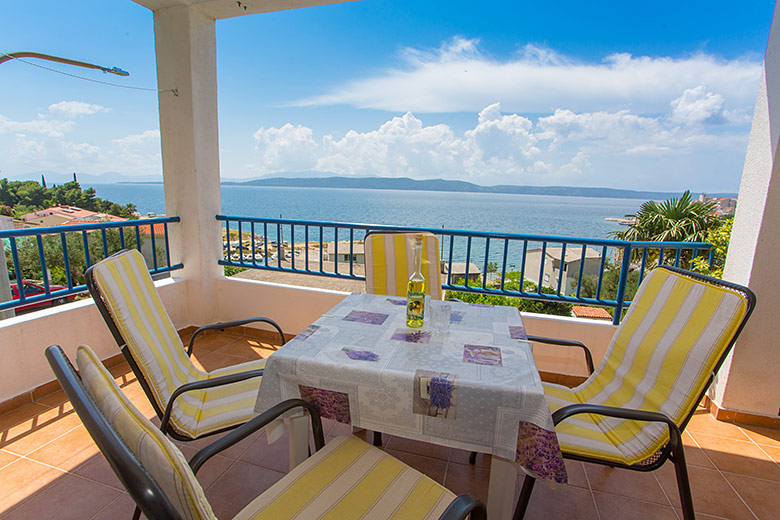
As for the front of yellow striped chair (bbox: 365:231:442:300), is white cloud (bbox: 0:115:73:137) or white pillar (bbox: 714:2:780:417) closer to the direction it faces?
the white pillar

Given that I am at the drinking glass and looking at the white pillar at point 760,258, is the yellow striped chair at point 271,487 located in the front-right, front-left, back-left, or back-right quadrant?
back-right

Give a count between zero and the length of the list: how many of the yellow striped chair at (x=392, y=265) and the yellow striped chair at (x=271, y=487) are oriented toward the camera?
1

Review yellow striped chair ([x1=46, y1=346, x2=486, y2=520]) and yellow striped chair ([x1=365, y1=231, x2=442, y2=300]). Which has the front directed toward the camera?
yellow striped chair ([x1=365, y1=231, x2=442, y2=300])

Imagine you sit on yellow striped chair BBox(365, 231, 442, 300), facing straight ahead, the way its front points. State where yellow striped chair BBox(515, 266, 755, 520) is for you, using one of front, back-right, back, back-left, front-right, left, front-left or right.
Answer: front-left

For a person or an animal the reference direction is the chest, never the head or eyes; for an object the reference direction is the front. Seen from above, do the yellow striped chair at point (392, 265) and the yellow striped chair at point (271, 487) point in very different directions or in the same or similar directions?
very different directions

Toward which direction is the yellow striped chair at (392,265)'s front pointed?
toward the camera

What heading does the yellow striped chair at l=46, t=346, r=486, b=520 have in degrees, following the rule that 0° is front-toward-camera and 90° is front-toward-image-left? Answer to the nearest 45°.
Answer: approximately 225°

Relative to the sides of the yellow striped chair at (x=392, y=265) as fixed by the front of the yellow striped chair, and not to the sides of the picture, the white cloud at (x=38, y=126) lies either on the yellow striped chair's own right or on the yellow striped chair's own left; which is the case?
on the yellow striped chair's own right

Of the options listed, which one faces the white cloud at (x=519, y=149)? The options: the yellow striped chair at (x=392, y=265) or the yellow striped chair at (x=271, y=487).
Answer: the yellow striped chair at (x=271, y=487)

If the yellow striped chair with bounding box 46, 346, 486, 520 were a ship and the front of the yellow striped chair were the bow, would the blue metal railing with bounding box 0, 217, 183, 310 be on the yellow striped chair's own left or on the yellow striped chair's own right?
on the yellow striped chair's own left

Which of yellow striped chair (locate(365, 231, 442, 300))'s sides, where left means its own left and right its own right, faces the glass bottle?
front

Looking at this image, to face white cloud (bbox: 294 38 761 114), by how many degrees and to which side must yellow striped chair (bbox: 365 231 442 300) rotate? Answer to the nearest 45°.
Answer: approximately 180°

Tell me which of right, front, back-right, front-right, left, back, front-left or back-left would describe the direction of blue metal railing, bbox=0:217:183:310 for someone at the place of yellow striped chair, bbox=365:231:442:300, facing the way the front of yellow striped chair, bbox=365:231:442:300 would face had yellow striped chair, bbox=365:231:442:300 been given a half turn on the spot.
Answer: left

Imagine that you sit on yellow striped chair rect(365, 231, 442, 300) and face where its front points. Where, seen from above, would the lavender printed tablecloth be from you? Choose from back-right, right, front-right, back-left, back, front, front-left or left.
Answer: front

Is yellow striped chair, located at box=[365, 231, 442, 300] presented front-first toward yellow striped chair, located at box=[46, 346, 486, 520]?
yes

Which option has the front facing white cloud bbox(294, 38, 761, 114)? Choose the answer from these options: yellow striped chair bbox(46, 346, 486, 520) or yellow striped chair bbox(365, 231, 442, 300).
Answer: yellow striped chair bbox(46, 346, 486, 520)

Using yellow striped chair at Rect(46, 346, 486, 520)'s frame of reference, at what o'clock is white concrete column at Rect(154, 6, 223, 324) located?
The white concrete column is roughly at 10 o'clock from the yellow striped chair.
